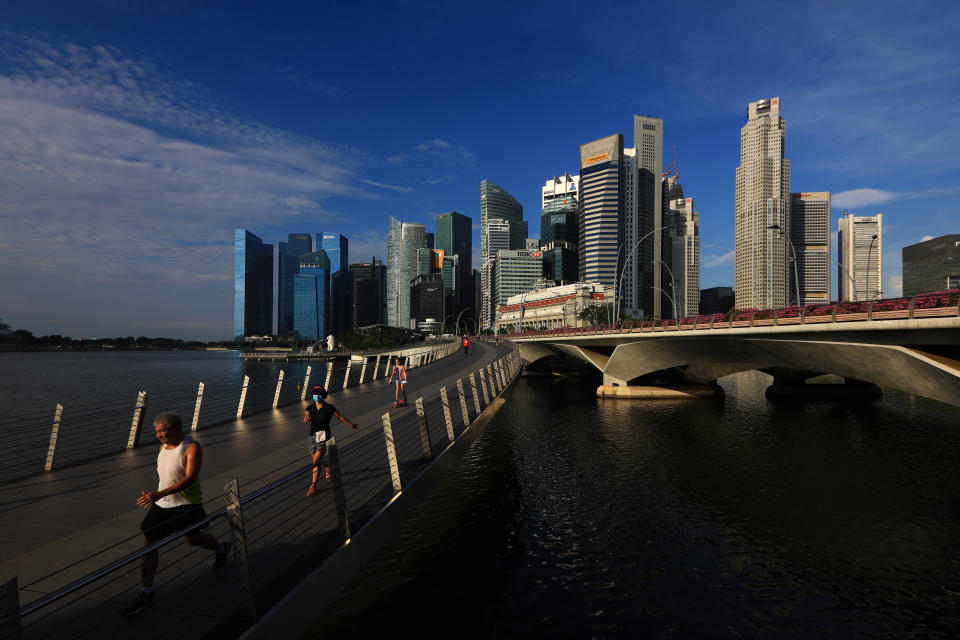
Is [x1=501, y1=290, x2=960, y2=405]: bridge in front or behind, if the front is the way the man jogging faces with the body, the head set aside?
behind

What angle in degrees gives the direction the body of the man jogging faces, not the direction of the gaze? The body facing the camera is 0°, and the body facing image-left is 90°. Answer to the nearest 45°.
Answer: approximately 45°
